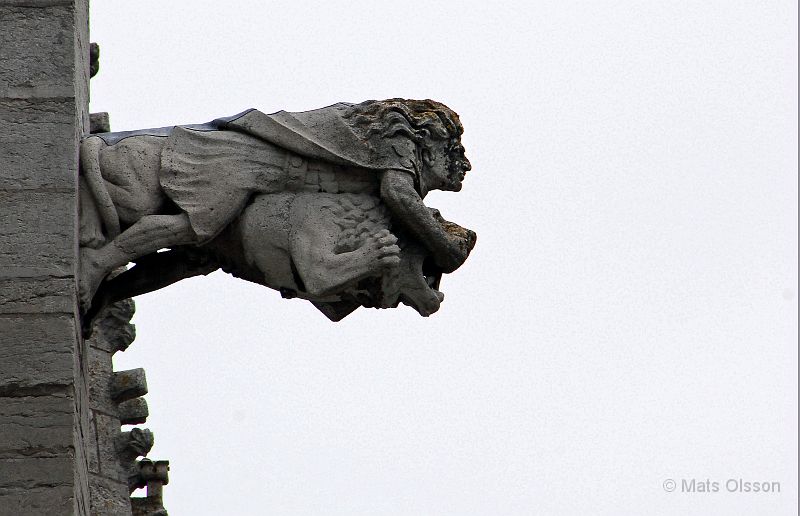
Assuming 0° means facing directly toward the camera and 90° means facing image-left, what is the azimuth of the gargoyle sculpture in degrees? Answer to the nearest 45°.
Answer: approximately 270°
